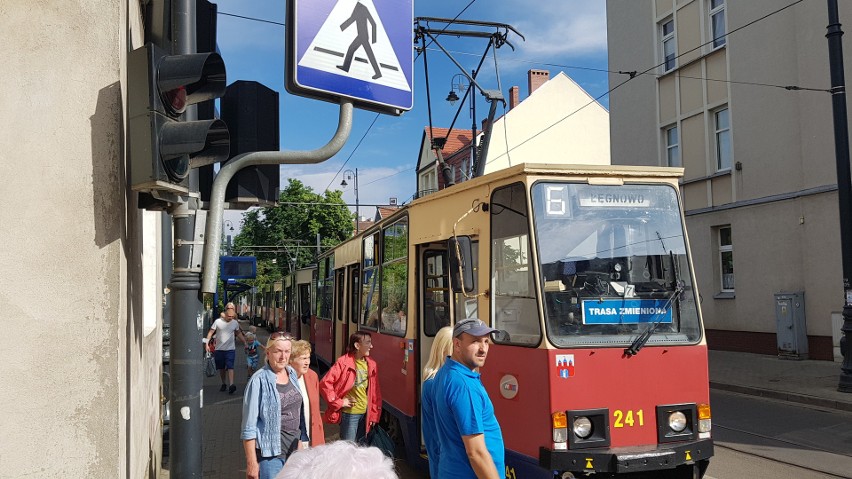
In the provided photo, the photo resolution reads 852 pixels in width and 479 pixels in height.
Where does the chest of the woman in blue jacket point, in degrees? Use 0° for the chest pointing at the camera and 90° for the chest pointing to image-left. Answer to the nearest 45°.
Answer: approximately 315°

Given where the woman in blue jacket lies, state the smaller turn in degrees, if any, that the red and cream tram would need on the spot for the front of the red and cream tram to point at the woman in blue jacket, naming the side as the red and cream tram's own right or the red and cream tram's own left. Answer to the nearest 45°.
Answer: approximately 90° to the red and cream tram's own right

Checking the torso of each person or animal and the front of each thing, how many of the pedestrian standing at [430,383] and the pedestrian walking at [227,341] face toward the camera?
1

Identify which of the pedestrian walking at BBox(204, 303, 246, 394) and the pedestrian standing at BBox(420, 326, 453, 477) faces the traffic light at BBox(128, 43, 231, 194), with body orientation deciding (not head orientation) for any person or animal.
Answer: the pedestrian walking at BBox(204, 303, 246, 394)

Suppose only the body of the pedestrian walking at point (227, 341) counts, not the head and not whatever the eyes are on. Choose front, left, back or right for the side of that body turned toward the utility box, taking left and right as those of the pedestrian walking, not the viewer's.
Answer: left

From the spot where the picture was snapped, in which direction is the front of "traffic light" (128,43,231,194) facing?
facing the viewer and to the right of the viewer

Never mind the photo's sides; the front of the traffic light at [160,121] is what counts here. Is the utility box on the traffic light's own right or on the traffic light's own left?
on the traffic light's own left

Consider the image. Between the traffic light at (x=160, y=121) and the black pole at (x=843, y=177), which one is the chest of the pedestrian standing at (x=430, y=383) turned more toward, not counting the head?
the black pole

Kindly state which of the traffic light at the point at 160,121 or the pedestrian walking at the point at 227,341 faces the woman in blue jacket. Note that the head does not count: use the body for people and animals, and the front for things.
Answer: the pedestrian walking

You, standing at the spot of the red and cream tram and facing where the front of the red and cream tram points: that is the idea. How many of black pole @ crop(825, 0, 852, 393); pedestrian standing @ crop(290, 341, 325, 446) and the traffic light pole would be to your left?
1

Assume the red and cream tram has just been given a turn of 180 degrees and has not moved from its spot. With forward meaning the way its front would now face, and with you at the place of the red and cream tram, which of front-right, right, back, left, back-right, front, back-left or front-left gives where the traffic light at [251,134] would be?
left

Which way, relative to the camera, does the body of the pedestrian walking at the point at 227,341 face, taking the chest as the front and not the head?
toward the camera

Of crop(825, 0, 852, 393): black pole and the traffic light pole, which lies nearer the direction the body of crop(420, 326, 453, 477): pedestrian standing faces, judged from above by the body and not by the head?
the black pole
